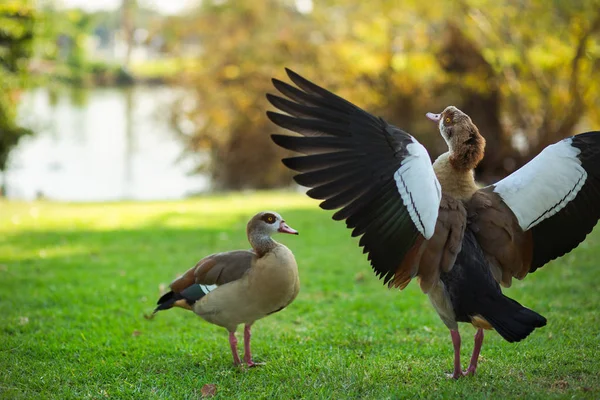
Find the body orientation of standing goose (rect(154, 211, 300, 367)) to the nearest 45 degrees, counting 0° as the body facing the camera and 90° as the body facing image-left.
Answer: approximately 270°

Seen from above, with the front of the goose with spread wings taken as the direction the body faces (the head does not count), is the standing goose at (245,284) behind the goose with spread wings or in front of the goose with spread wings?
in front

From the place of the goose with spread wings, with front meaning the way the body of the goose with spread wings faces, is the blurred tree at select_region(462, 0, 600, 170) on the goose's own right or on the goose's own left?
on the goose's own right

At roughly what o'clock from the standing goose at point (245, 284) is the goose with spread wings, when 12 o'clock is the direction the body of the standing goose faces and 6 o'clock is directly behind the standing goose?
The goose with spread wings is roughly at 1 o'clock from the standing goose.

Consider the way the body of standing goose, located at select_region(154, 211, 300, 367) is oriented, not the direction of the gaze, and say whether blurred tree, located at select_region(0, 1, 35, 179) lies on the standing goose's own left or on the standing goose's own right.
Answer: on the standing goose's own left

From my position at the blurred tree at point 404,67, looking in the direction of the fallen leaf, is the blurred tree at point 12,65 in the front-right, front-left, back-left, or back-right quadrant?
front-right

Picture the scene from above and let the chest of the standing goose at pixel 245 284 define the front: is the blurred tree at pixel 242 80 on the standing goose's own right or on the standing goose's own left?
on the standing goose's own left

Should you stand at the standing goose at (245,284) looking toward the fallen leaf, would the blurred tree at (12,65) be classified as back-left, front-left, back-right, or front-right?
back-right

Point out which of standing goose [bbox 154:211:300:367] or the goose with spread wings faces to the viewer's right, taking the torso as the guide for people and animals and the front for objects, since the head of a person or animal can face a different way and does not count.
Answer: the standing goose

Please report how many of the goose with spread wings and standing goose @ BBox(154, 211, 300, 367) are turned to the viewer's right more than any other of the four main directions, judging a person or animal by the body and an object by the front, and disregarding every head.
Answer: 1

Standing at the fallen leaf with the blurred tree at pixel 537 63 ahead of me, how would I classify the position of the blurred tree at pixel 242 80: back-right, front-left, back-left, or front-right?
front-left
